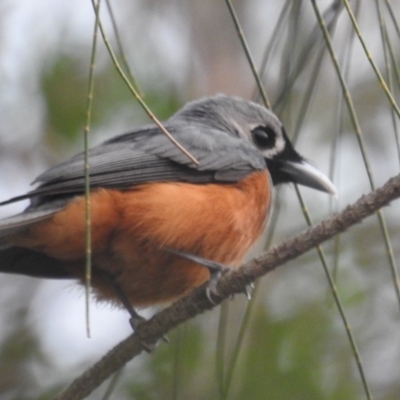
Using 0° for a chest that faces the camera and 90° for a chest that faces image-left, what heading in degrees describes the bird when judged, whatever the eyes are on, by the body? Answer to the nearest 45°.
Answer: approximately 270°
